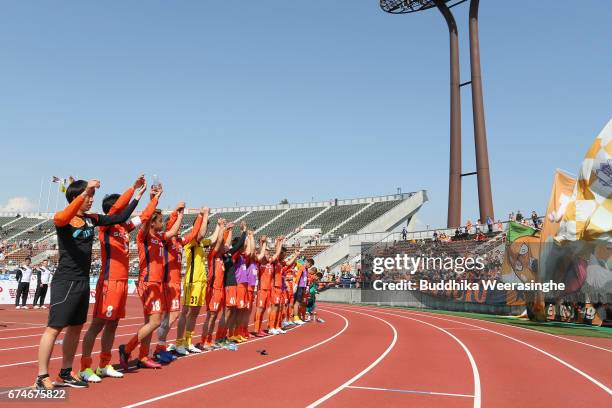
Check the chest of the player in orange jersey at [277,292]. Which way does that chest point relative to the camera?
to the viewer's right

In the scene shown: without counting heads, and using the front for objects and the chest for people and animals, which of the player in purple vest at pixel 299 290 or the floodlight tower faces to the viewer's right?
the player in purple vest

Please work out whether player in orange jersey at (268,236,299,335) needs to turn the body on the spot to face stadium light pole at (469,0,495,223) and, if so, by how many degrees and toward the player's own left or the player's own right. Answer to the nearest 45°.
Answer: approximately 45° to the player's own left

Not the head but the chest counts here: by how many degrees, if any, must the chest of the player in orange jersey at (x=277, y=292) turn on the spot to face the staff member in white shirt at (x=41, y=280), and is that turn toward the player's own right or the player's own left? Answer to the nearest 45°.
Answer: approximately 135° to the player's own left

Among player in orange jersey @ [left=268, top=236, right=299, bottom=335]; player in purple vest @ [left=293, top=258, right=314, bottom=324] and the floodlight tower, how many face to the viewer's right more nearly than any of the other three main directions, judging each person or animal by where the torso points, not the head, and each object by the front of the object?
2

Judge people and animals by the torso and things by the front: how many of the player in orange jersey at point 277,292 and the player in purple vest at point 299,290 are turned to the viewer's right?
2

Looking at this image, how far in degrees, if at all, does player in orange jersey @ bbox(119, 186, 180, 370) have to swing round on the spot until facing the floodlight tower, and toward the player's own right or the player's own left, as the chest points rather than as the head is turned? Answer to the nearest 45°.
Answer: approximately 90° to the player's own left

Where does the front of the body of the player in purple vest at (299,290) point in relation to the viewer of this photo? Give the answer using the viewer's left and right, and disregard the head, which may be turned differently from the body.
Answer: facing to the right of the viewer

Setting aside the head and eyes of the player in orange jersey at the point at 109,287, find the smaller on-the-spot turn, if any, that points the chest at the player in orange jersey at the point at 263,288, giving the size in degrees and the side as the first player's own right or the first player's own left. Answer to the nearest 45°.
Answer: approximately 90° to the first player's own left

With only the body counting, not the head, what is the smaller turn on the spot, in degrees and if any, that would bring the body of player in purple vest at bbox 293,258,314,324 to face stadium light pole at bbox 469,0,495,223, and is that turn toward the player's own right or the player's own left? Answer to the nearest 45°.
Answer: approximately 45° to the player's own left
